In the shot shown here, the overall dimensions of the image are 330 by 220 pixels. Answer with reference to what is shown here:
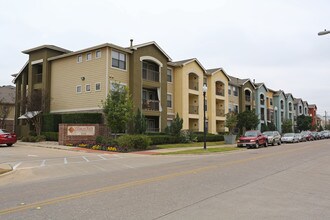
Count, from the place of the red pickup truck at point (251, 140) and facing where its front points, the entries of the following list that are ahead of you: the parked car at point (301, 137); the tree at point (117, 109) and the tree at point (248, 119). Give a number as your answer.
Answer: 1

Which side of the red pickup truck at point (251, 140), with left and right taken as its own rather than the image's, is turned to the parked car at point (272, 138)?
back

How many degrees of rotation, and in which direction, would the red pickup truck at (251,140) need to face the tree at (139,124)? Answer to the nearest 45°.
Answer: approximately 45° to its right

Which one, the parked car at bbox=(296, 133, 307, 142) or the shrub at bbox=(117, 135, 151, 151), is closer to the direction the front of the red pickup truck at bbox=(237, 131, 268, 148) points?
the shrub

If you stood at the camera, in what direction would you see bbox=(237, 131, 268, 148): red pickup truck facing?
facing the viewer and to the left of the viewer

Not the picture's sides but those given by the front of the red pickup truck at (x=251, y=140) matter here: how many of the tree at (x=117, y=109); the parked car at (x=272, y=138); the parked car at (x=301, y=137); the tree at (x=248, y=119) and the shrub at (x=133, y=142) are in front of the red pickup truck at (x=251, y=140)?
2

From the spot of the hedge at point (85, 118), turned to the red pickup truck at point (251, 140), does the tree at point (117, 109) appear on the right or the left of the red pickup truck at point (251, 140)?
right

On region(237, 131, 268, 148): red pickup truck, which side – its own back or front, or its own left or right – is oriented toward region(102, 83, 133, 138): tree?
front

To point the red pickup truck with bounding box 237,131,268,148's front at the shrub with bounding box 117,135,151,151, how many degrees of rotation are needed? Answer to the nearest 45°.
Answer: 0° — it already faces it

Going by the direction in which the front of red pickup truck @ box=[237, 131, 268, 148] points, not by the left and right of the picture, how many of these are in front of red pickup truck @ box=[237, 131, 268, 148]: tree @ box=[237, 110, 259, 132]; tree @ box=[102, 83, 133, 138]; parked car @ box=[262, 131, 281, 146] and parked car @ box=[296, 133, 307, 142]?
1

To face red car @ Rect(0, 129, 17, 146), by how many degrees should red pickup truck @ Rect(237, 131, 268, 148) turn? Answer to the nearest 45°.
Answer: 0° — it already faces it

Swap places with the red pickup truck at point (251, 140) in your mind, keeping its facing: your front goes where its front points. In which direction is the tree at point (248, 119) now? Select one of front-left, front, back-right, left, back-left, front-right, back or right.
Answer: back-right

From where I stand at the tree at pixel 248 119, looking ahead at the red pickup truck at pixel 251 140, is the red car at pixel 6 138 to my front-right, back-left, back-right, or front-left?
front-right

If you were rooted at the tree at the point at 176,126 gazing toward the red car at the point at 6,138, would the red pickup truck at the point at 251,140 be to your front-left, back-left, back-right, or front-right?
back-left

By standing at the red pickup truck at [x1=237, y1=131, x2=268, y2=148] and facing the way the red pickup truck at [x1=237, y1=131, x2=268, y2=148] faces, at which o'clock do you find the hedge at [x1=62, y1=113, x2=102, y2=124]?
The hedge is roughly at 1 o'clock from the red pickup truck.

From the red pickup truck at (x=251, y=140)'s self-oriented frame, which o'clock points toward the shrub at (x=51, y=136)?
The shrub is roughly at 1 o'clock from the red pickup truck.
